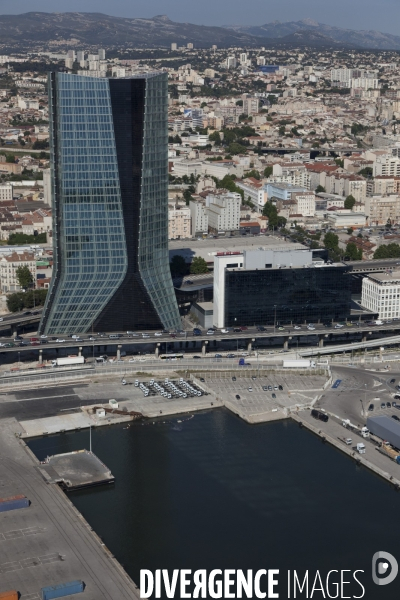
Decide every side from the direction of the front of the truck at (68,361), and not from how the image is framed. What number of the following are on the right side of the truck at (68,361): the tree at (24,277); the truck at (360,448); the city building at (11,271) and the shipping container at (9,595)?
2

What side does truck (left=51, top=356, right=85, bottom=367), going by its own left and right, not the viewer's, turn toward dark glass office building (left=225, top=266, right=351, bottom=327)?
back

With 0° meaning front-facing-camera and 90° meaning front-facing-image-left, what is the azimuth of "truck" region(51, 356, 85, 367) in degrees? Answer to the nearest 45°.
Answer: approximately 90°

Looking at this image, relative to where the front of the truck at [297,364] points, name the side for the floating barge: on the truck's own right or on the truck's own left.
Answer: on the truck's own right

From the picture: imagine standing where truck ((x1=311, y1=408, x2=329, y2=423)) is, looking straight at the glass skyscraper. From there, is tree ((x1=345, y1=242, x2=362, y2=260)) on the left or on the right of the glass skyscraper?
right

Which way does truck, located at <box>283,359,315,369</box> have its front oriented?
to the viewer's right
